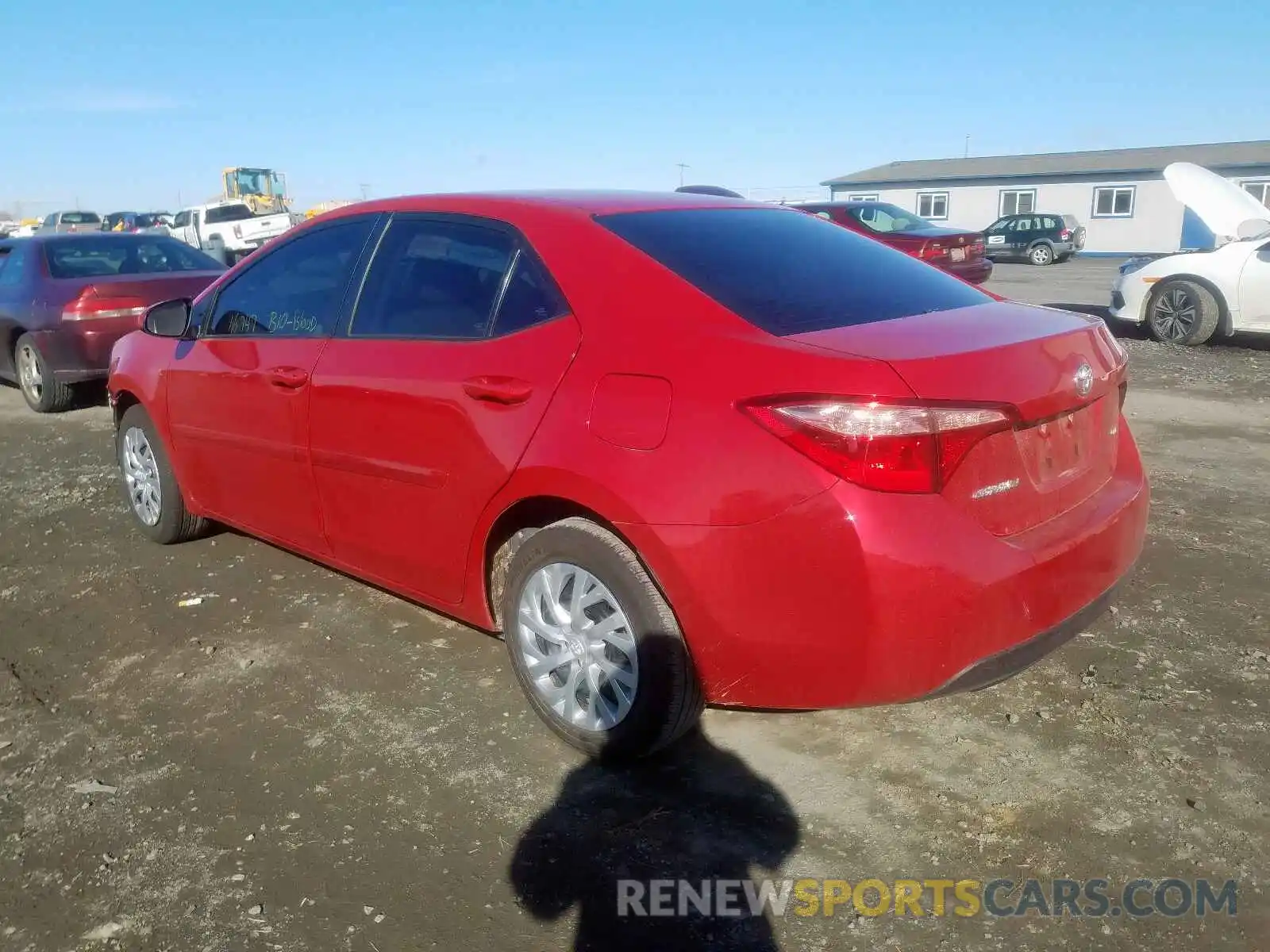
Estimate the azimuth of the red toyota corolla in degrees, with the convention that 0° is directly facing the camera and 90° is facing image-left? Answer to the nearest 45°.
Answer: approximately 135°

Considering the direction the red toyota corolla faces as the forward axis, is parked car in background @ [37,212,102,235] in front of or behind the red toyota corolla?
in front

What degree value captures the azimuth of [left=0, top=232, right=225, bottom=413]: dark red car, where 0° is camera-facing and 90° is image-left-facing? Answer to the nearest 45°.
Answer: approximately 135°

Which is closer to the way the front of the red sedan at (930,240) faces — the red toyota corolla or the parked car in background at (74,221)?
the parked car in background

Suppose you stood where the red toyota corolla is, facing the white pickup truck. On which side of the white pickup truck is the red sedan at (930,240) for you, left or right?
right

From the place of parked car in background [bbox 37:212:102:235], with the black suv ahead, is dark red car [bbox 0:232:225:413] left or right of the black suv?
right

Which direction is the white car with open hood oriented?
to the viewer's left

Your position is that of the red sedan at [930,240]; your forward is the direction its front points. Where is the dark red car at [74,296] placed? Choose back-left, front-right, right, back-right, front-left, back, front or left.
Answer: left

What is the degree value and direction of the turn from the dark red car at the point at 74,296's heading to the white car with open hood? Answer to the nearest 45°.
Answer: approximately 135° to its right

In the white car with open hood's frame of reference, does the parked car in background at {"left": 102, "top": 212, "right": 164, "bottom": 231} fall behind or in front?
in front

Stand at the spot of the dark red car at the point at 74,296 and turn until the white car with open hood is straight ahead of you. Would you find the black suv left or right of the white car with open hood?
left

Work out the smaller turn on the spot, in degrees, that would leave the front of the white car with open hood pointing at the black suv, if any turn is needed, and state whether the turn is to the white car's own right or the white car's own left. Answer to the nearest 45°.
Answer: approximately 90° to the white car's own right
